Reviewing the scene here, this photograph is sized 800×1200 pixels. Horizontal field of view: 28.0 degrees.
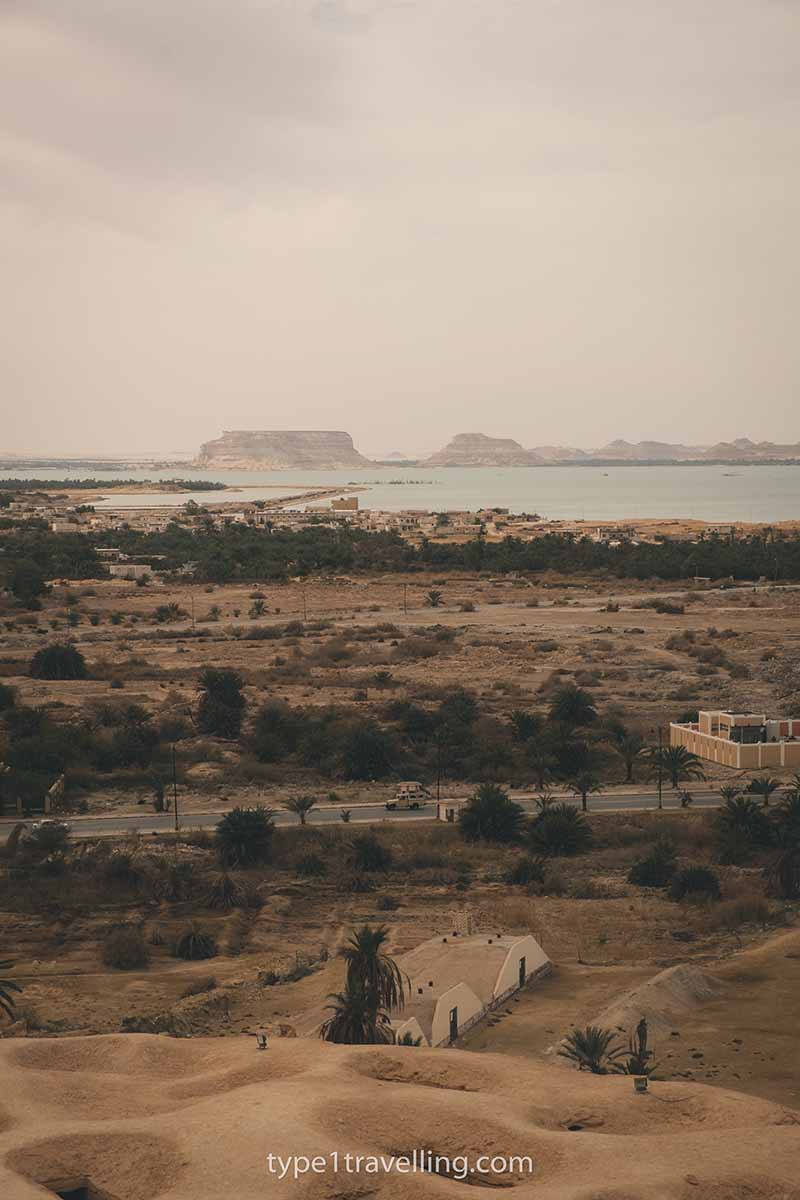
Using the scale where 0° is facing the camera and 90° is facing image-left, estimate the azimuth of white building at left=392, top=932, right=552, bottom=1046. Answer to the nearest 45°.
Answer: approximately 315°

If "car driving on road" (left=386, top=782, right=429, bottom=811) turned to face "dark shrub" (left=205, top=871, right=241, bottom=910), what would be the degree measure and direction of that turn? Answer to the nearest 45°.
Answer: approximately 45° to its left

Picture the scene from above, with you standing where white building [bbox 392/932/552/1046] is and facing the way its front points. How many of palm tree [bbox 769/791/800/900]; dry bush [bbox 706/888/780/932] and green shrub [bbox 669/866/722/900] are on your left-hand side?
3

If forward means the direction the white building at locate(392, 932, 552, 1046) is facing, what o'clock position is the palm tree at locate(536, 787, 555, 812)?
The palm tree is roughly at 8 o'clock from the white building.

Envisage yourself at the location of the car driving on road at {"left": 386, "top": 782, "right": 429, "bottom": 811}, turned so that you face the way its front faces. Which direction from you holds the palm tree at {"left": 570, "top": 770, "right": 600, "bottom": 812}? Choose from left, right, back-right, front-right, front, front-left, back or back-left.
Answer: back

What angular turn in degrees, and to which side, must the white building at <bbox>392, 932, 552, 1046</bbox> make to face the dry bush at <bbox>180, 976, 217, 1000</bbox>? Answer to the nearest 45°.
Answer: approximately 135° to its right

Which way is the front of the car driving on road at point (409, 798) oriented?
to the viewer's left

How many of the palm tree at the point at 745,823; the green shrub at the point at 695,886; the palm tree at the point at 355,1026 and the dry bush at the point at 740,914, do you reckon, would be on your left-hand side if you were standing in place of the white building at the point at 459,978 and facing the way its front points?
3

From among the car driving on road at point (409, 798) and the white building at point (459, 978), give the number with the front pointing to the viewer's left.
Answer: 1

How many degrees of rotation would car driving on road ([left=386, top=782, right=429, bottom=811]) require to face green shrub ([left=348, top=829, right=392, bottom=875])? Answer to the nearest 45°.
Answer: approximately 90° to its left

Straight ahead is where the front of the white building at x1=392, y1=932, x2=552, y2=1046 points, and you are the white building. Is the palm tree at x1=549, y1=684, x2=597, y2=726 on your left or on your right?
on your left

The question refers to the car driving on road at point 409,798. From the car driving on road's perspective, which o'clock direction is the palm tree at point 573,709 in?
The palm tree is roughly at 4 o'clock from the car driving on road.

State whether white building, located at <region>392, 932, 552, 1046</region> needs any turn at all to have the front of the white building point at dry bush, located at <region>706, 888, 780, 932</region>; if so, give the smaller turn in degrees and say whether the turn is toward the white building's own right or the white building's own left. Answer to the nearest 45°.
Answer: approximately 90° to the white building's own left

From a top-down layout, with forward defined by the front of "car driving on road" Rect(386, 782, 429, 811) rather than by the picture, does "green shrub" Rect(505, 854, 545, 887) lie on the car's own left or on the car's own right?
on the car's own left

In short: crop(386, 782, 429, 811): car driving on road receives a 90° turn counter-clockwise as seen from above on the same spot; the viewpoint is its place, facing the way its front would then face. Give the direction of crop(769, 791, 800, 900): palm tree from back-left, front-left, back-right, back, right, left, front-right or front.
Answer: front-left

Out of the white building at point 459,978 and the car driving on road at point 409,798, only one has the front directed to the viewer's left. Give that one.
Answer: the car driving on road
